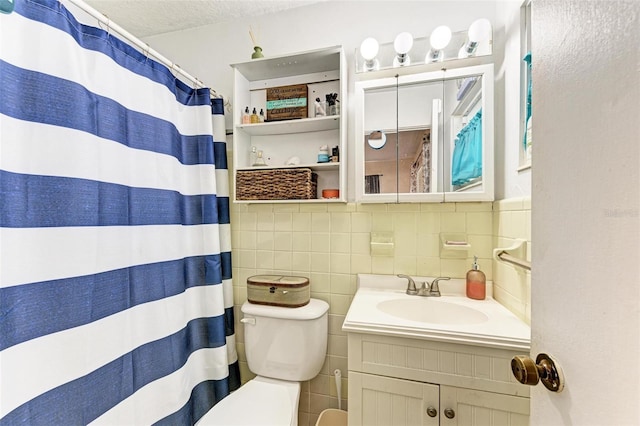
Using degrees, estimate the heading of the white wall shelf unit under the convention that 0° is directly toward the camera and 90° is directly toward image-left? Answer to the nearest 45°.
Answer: approximately 45°

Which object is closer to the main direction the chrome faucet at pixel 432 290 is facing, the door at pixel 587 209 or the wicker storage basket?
the door

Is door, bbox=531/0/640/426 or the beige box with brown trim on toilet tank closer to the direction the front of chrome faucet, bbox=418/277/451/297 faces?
the door

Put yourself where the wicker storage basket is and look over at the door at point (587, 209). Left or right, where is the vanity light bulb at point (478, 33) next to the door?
left

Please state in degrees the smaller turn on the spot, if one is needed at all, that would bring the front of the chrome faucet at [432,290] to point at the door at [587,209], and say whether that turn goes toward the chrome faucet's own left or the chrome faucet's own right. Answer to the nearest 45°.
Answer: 0° — it already faces it

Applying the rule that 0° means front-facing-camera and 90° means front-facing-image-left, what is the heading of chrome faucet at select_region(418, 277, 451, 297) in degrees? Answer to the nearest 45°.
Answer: approximately 0°
